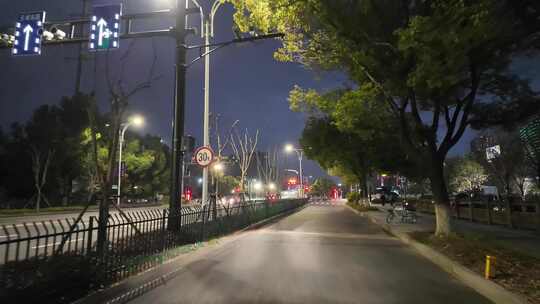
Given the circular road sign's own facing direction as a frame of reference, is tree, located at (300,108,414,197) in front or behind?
behind

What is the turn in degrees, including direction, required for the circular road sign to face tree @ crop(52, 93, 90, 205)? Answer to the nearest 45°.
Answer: approximately 135° to its right

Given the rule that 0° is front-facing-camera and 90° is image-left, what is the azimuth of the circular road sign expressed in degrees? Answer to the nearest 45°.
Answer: approximately 0°

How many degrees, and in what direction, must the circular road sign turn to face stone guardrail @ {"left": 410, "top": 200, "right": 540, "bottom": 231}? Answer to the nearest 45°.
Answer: approximately 90° to its left

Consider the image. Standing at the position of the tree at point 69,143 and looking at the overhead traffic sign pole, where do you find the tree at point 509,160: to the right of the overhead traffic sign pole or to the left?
left

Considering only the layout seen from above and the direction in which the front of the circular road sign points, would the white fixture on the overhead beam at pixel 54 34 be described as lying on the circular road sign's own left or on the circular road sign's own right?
on the circular road sign's own right

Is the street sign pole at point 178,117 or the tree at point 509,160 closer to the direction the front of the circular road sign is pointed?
the street sign pole

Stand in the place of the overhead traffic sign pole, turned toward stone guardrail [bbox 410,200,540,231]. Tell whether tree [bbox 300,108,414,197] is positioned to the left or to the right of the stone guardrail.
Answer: left

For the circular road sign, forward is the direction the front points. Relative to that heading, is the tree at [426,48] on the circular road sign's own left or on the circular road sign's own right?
on the circular road sign's own left

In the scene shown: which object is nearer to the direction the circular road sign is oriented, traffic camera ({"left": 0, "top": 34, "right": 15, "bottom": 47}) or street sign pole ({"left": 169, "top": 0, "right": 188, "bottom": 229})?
the street sign pole
